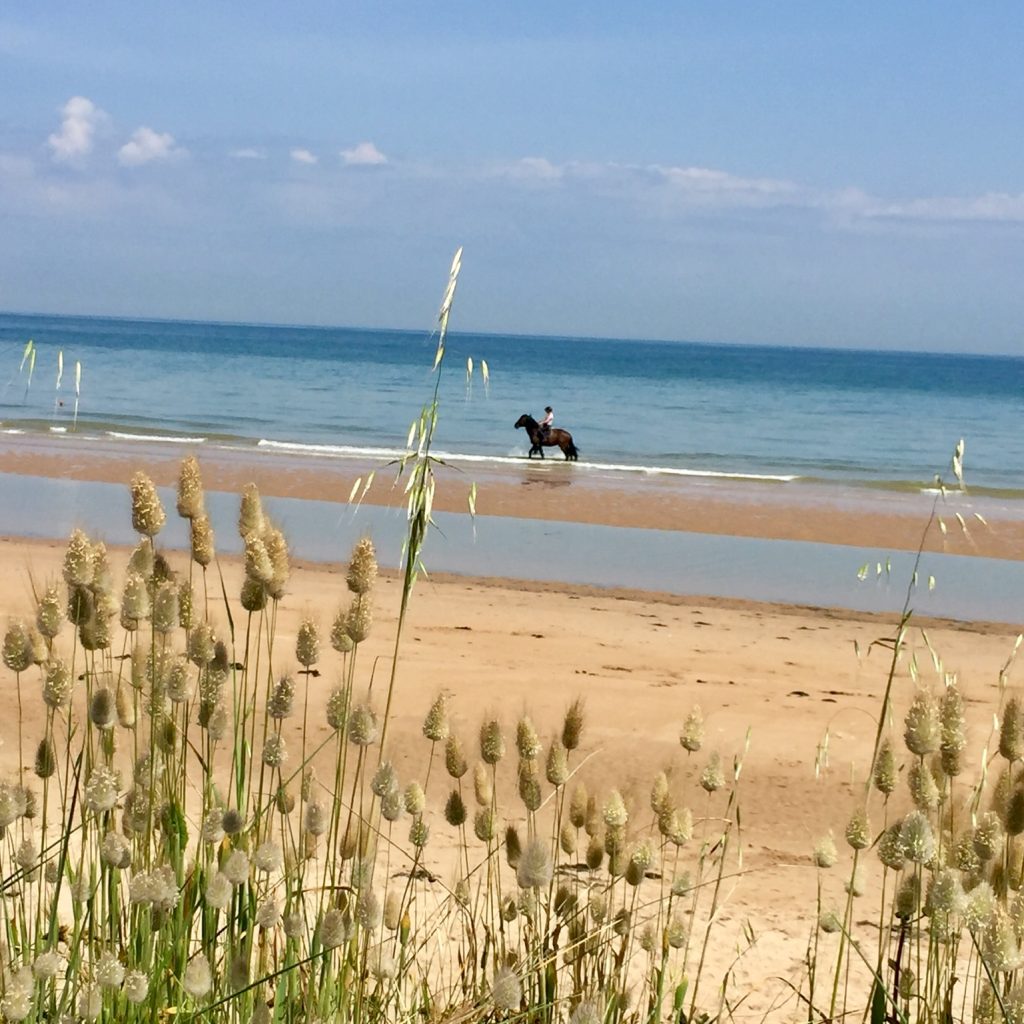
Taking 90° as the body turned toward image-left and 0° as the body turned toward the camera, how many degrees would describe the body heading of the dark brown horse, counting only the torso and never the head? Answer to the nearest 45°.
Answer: approximately 90°
